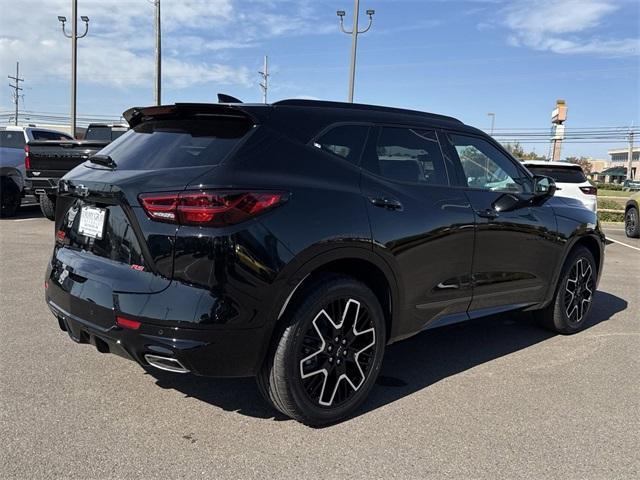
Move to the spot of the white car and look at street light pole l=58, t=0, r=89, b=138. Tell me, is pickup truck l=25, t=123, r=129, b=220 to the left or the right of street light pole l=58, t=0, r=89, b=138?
left

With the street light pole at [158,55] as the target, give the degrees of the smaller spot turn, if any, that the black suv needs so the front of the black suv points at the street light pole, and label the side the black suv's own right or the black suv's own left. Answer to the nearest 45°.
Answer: approximately 45° to the black suv's own left

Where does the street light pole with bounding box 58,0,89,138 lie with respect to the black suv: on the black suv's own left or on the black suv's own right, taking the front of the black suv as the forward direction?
on the black suv's own left

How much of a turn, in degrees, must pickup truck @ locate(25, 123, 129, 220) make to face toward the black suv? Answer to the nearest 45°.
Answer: approximately 135° to its right

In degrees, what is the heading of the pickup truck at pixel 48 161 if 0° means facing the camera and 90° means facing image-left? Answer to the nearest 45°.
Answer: approximately 225°

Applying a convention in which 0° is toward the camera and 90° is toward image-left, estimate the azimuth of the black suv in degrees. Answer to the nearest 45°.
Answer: approximately 225°

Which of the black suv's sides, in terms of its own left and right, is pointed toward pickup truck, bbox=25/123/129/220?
left
